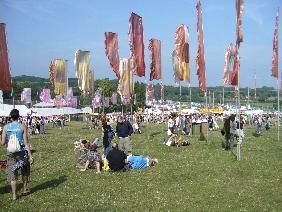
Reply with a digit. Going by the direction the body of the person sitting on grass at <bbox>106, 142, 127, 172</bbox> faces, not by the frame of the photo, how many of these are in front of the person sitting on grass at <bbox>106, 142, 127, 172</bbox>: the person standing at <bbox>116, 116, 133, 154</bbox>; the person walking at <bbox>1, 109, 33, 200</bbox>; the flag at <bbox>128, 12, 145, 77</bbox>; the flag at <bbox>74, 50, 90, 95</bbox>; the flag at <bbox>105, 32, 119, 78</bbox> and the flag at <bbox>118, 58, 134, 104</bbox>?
5

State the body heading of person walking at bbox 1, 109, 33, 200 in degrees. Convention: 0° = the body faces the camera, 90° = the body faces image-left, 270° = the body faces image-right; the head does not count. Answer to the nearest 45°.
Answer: approximately 180°

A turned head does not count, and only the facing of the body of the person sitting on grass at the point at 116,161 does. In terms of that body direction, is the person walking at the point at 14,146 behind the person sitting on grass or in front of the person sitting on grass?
behind

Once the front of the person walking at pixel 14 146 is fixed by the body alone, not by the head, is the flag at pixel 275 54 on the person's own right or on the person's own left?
on the person's own right

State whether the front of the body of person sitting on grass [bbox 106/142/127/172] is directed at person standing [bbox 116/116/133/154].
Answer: yes

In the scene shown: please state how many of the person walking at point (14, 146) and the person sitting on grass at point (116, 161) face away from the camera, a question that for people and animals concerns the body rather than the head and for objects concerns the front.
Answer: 2

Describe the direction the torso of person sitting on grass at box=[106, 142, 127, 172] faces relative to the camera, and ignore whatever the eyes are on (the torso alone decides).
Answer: away from the camera

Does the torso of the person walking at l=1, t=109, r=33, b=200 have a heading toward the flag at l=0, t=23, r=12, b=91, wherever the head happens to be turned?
yes
